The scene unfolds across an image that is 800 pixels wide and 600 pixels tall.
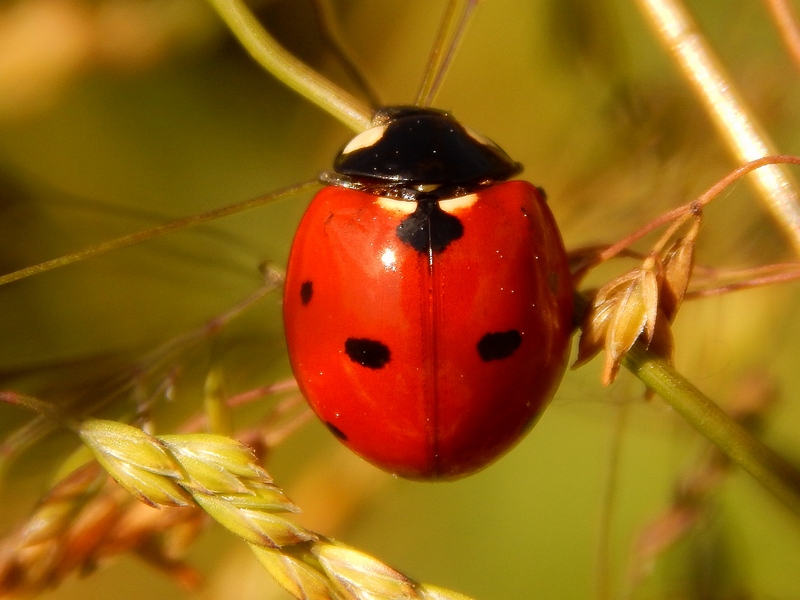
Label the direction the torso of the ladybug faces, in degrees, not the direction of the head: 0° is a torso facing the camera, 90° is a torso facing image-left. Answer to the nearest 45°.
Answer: approximately 180°
